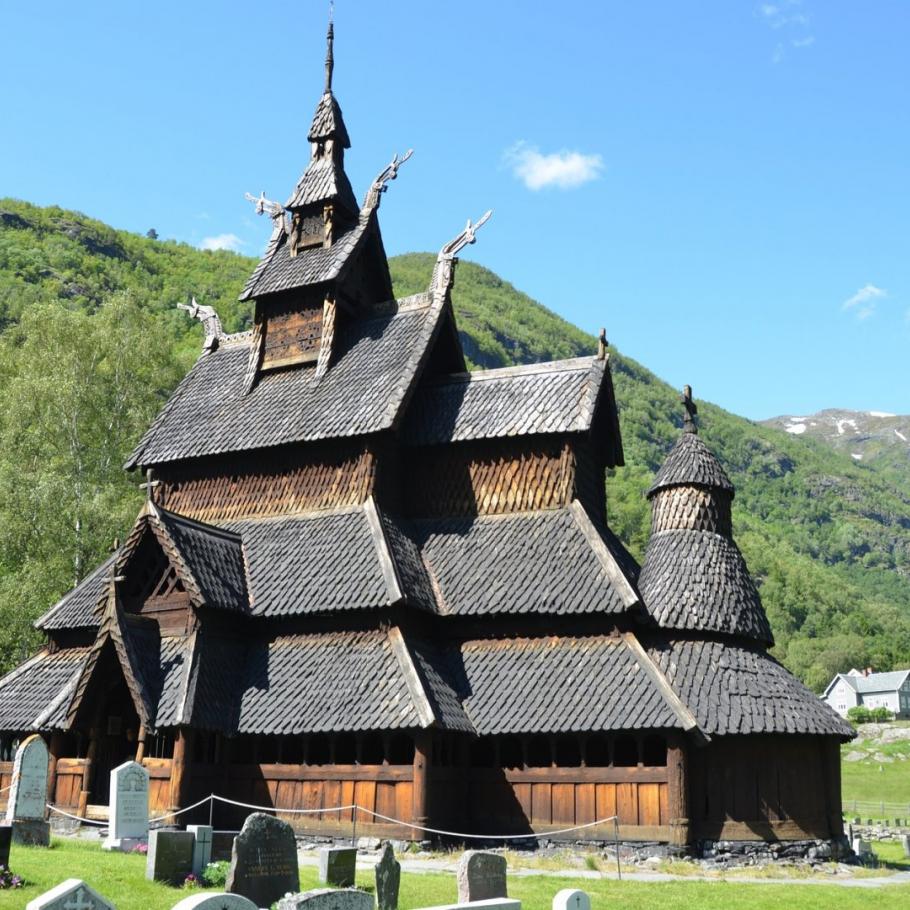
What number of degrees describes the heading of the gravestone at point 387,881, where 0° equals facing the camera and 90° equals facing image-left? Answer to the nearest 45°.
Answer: approximately 0°

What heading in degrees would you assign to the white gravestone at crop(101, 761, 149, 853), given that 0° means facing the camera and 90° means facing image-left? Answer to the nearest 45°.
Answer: approximately 315°

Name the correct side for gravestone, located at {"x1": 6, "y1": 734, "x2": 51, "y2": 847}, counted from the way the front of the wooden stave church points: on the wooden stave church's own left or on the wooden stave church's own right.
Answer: on the wooden stave church's own left

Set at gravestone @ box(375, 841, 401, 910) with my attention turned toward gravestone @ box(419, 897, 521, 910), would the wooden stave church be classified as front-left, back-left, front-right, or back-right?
back-left

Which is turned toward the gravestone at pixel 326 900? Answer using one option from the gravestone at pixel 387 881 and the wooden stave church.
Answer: the gravestone at pixel 387 881

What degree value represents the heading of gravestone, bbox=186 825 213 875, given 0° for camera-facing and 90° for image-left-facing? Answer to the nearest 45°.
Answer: approximately 315°

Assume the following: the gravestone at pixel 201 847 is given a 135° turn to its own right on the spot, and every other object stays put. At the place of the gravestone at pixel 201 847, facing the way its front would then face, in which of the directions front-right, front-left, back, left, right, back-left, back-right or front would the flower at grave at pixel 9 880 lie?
front-left

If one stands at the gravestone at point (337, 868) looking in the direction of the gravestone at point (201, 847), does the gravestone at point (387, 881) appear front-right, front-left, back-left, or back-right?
back-left

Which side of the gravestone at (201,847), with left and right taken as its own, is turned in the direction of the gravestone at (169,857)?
right

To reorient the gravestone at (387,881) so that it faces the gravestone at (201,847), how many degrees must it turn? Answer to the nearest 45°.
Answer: approximately 135° to its right

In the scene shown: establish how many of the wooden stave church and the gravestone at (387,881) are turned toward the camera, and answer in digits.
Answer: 1
